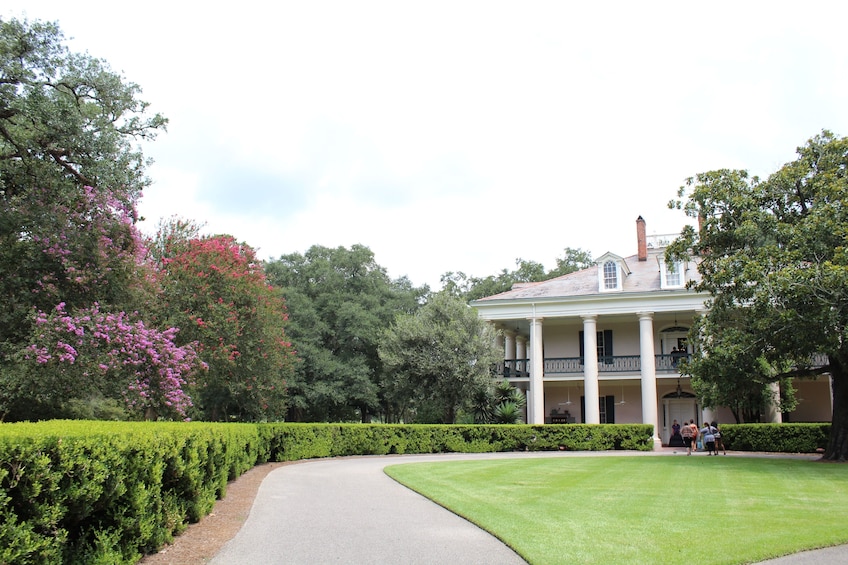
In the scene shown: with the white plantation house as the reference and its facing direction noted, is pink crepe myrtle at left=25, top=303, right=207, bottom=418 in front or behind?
in front

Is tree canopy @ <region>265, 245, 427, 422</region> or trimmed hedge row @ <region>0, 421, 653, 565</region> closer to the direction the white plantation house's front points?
the trimmed hedge row

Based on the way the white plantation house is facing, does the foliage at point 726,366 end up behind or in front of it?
in front

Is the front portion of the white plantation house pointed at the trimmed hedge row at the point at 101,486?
yes

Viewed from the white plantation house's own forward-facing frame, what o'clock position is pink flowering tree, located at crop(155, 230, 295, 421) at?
The pink flowering tree is roughly at 1 o'clock from the white plantation house.

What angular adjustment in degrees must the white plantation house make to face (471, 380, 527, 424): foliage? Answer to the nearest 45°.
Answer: approximately 45° to its right

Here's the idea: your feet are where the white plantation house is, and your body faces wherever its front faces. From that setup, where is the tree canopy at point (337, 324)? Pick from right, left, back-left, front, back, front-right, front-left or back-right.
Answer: right

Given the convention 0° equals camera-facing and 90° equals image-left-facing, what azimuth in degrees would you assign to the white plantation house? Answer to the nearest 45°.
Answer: approximately 0°

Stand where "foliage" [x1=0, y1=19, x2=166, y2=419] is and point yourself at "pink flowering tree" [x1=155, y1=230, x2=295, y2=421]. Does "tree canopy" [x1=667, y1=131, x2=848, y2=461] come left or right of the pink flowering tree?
right
